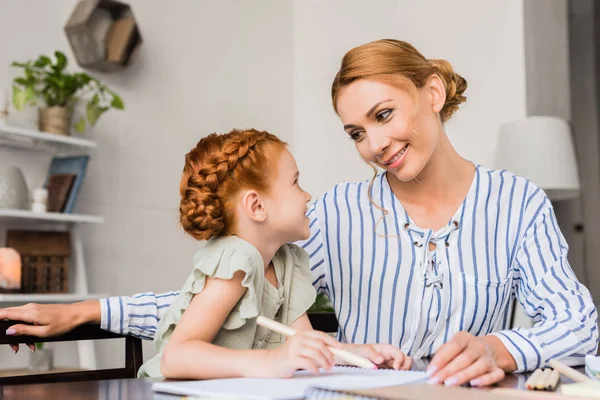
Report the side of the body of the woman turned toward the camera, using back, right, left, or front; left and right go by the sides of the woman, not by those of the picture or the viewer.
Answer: front

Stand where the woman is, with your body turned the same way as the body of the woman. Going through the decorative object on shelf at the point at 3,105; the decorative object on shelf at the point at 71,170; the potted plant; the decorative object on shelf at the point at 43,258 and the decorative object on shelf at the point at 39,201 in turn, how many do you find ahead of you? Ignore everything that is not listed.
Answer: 0

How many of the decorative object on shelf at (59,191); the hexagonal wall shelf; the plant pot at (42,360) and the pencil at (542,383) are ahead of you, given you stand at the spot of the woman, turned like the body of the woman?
1

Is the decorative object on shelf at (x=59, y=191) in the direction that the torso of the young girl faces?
no

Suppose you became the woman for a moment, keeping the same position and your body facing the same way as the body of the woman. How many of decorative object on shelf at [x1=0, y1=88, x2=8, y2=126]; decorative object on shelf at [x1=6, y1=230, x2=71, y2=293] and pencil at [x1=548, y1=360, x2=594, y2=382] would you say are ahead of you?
1

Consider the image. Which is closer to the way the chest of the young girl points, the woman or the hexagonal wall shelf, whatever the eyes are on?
the woman

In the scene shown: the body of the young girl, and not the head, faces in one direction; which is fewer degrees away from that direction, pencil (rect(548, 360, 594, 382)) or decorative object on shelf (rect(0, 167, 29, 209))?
the pencil

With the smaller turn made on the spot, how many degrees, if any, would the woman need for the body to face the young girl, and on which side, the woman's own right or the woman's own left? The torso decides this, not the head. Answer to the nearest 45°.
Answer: approximately 45° to the woman's own right

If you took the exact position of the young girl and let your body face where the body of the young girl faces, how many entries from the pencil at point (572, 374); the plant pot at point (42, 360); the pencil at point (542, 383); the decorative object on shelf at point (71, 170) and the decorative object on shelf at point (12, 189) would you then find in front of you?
2

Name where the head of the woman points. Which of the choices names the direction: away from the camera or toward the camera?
toward the camera

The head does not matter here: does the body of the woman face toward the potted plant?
no

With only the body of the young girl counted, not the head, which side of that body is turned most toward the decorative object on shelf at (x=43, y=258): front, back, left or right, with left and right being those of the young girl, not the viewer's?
back

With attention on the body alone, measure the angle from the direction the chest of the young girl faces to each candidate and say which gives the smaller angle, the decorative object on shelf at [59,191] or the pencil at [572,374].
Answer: the pencil

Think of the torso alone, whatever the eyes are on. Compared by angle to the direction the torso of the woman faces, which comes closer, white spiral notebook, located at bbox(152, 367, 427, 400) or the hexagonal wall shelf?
the white spiral notebook

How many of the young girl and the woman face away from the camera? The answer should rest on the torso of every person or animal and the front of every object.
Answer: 0

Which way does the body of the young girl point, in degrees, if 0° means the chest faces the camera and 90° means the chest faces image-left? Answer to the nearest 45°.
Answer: approximately 315°

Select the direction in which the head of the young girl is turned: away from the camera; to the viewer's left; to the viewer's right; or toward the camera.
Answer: to the viewer's right

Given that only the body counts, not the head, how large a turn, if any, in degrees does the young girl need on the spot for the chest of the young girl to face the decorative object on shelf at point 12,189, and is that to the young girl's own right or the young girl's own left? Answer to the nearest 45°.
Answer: approximately 180°

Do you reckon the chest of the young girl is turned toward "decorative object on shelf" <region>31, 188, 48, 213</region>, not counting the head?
no

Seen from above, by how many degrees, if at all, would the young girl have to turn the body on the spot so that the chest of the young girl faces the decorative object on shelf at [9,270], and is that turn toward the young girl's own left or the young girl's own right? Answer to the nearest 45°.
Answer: approximately 180°
